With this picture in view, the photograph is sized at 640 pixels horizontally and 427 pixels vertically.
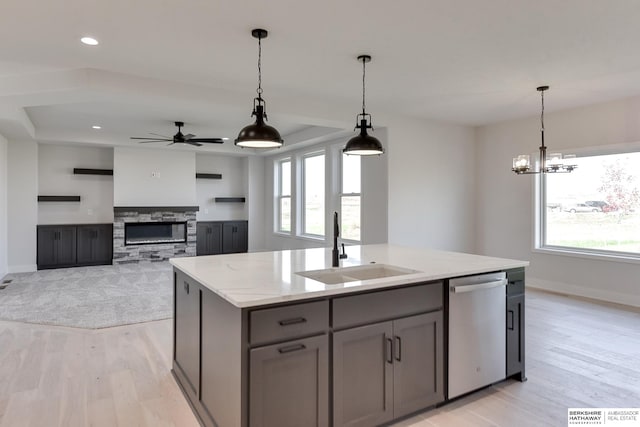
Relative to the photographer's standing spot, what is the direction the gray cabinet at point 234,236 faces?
facing the viewer

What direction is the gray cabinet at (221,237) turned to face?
toward the camera

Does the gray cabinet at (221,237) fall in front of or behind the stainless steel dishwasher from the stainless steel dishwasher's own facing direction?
behind

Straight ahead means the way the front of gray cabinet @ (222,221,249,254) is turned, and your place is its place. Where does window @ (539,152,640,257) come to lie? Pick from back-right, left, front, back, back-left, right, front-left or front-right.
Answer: front-left

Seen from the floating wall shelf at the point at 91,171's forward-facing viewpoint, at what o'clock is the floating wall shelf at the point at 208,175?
the floating wall shelf at the point at 208,175 is roughly at 9 o'clock from the floating wall shelf at the point at 91,171.

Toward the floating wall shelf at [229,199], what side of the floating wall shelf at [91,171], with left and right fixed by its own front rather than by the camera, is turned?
left

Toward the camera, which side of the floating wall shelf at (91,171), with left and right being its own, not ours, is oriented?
front

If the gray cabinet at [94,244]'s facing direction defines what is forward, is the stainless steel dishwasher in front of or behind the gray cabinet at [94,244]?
in front

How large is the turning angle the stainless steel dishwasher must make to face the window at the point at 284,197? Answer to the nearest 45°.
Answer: approximately 180°

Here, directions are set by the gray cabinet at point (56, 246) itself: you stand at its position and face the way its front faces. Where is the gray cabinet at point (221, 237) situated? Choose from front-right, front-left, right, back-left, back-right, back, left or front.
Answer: left

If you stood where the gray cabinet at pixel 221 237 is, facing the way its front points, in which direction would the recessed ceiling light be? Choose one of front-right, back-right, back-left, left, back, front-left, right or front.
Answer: front

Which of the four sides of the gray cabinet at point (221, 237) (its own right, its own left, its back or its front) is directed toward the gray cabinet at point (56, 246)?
right

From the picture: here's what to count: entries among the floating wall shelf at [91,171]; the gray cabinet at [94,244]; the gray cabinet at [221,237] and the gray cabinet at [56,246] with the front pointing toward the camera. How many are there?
4

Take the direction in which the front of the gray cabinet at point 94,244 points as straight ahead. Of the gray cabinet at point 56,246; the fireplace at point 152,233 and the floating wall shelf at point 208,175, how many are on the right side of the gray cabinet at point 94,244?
1
